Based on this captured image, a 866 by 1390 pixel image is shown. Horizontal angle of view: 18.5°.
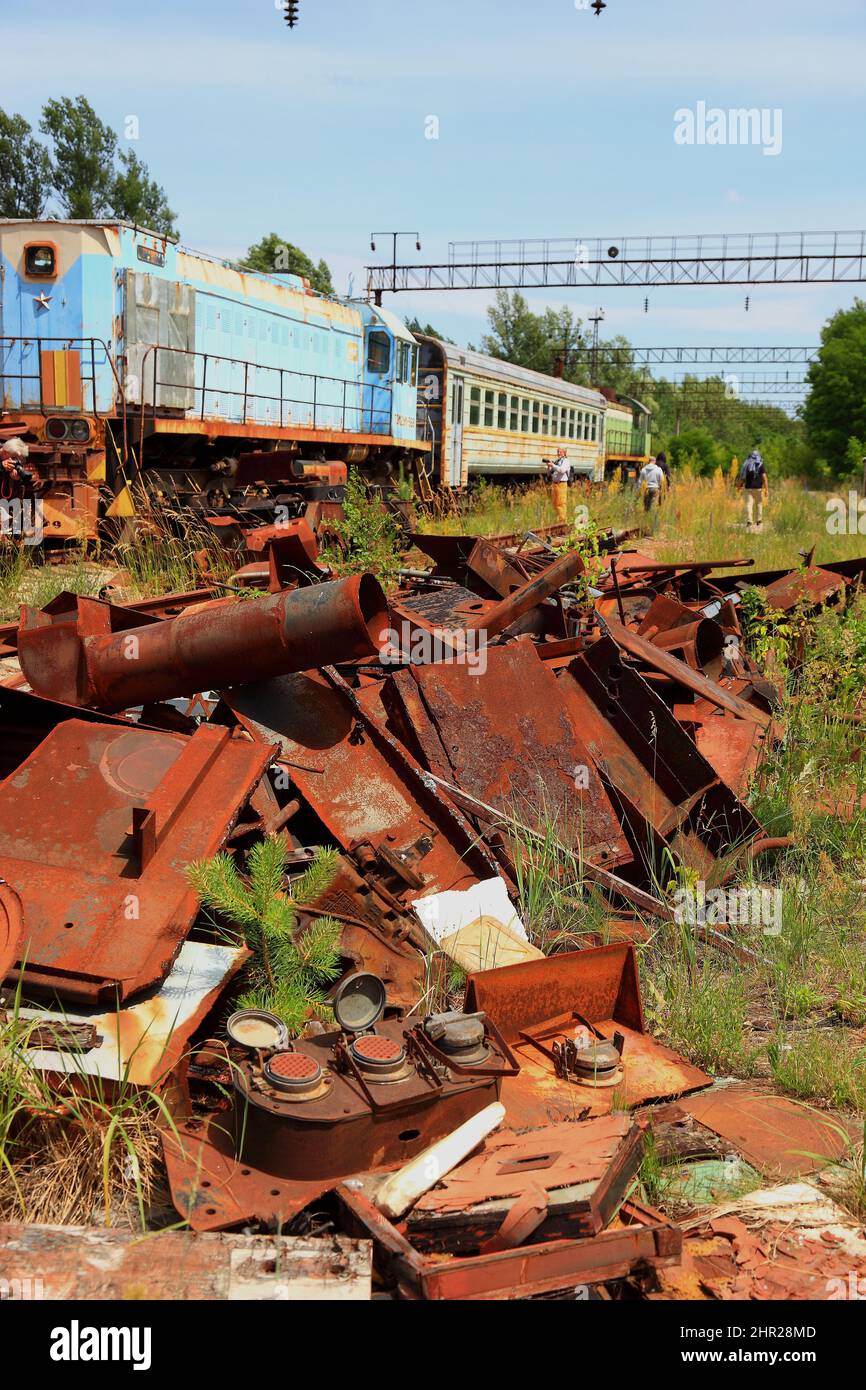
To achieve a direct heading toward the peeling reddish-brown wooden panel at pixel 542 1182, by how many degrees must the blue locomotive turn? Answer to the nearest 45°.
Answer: approximately 45° to its left

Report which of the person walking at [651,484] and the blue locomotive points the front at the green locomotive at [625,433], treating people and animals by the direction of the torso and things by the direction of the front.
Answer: the person walking

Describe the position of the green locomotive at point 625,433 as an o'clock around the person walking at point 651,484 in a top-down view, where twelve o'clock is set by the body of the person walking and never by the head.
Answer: The green locomotive is roughly at 12 o'clock from the person walking.

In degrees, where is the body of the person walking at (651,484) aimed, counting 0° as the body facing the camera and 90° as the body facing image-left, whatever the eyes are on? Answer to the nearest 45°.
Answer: approximately 180°

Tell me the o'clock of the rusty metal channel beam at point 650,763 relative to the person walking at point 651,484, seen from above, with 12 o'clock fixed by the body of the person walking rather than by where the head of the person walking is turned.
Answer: The rusty metal channel beam is roughly at 6 o'clock from the person walking.

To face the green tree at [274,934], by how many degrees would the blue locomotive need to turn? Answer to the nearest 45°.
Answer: approximately 45° to its left

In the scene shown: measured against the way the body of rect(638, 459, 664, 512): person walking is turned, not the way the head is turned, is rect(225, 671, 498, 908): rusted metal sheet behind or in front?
behind

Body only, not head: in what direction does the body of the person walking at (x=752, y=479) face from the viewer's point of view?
away from the camera

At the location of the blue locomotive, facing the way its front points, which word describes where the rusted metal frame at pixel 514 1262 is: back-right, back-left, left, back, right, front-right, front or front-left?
front-left

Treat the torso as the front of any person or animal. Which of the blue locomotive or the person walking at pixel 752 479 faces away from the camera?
the person walking

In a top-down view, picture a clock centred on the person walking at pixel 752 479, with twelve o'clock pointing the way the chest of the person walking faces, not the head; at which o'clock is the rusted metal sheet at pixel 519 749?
The rusted metal sheet is roughly at 6 o'clock from the person walking.

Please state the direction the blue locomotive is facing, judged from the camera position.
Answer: facing the viewer and to the left of the viewer
